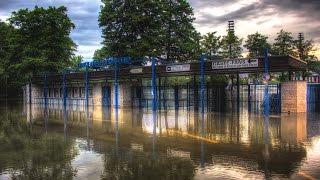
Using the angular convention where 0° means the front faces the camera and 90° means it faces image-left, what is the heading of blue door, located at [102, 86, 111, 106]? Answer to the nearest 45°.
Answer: approximately 0°

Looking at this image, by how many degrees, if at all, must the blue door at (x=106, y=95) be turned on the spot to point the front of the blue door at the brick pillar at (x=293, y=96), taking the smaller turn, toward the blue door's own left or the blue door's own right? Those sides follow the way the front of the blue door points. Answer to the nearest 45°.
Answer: approximately 45° to the blue door's own left
